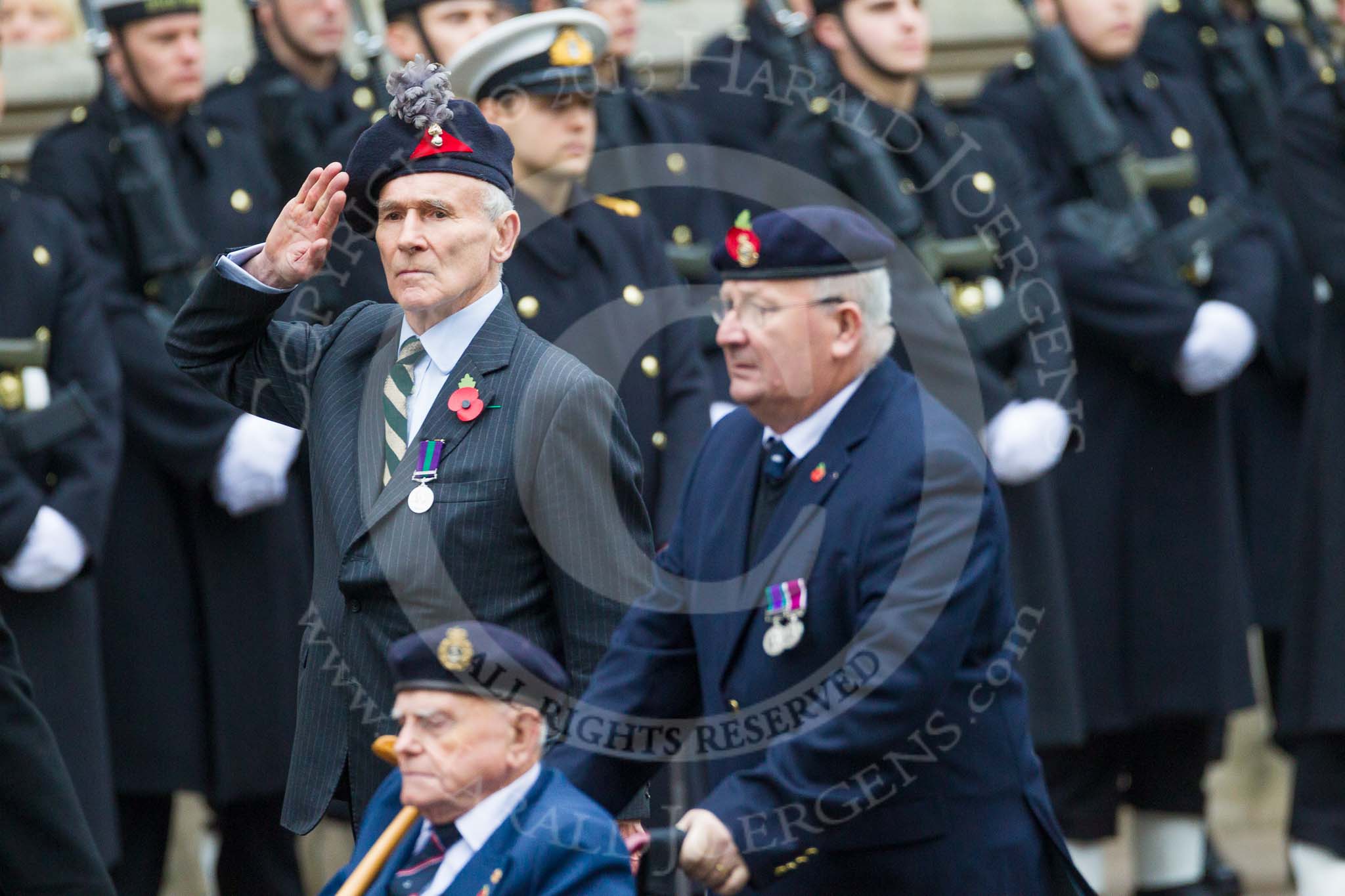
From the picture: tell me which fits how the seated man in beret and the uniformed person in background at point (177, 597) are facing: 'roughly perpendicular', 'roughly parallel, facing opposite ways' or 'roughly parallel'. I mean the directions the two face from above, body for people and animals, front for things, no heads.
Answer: roughly perpendicular

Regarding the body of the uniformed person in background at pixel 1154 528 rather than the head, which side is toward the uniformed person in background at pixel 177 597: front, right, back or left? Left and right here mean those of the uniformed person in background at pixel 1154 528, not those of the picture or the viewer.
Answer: right

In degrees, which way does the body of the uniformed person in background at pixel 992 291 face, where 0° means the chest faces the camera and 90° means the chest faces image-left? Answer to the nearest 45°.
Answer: approximately 315°

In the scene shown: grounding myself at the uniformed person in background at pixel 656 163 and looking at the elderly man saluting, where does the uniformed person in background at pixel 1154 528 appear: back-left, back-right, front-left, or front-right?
back-left

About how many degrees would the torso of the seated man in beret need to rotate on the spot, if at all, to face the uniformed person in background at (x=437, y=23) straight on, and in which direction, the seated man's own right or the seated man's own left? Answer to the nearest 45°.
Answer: approximately 135° to the seated man's own right

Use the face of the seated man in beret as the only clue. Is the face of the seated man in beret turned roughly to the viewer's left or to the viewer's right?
to the viewer's left

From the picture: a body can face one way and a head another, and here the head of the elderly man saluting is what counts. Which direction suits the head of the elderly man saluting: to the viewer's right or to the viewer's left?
to the viewer's left

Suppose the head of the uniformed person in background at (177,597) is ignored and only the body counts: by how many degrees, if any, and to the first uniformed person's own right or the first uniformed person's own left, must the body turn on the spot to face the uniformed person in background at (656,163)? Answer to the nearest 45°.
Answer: approximately 45° to the first uniformed person's own left

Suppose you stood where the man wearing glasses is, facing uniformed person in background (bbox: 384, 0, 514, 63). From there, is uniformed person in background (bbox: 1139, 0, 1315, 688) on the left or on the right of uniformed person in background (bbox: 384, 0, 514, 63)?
right
